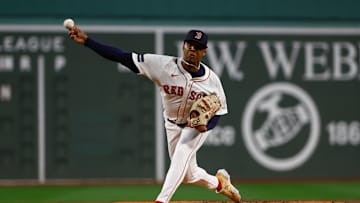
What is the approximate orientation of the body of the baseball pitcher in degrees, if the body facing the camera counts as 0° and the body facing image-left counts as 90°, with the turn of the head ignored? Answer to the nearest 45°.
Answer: approximately 0°
